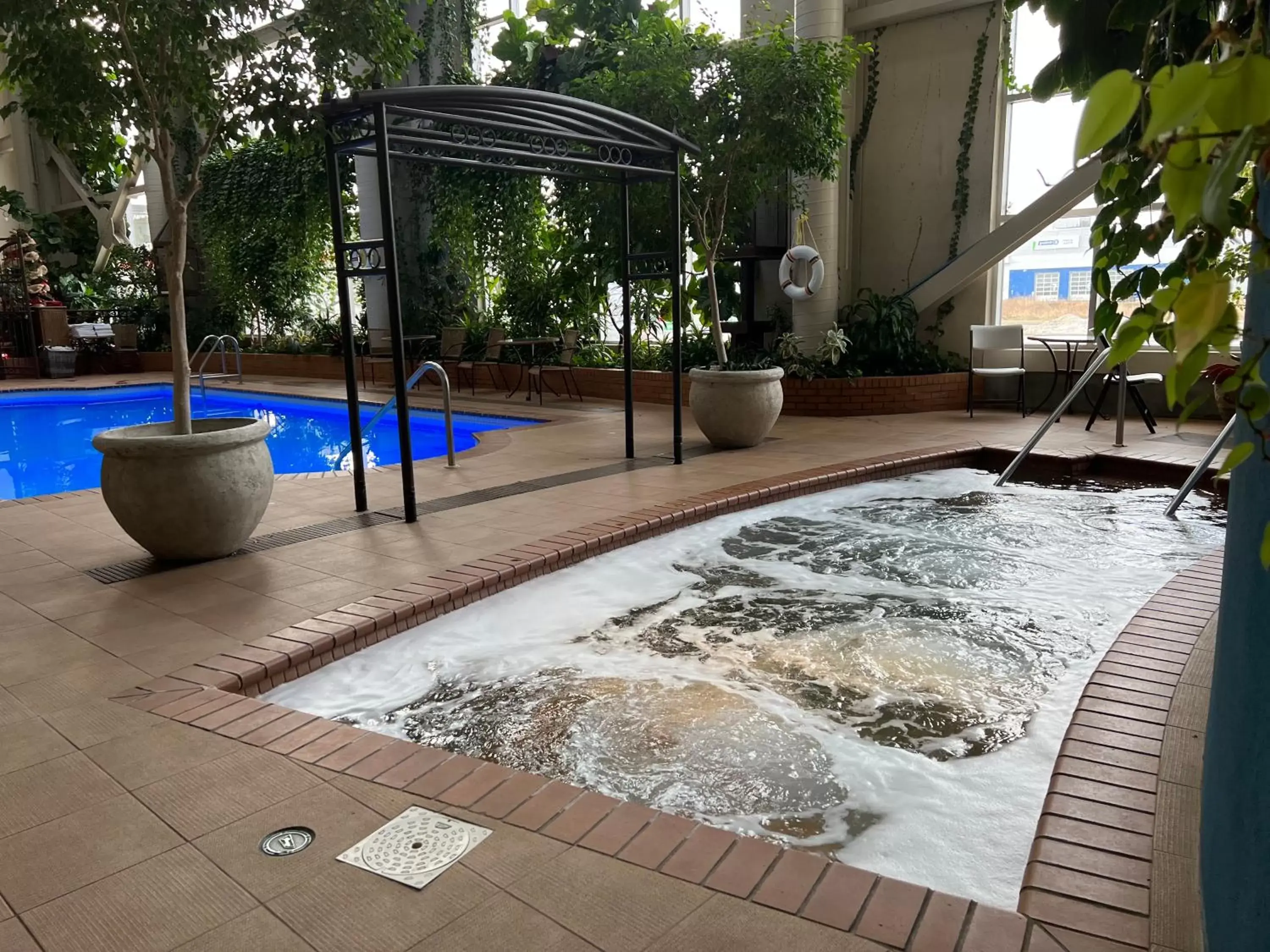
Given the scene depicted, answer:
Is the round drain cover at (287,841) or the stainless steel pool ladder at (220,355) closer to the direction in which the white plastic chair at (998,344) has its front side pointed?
the round drain cover

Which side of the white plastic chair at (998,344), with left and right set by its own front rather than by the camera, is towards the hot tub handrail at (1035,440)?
front

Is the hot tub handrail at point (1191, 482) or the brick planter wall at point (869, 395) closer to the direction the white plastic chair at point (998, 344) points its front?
the hot tub handrail

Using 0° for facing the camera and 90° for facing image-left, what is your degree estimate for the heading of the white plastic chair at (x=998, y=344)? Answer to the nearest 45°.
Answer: approximately 0°

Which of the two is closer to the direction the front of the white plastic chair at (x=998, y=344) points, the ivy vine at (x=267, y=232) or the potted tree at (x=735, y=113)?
the potted tree

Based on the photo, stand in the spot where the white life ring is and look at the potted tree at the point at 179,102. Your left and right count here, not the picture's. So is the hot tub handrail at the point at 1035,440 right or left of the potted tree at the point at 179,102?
left

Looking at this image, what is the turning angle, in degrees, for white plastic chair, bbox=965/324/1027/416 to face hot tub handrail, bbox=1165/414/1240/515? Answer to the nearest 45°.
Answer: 0° — it already faces it

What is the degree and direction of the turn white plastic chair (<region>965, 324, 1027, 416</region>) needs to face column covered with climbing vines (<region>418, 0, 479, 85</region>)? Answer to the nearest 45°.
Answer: approximately 90° to its right

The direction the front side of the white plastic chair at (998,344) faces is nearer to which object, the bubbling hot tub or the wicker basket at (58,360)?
the bubbling hot tub

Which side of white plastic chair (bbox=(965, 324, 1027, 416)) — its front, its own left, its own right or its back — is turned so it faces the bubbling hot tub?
front

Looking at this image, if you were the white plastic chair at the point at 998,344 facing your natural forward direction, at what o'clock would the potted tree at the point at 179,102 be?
The potted tree is roughly at 1 o'clock from the white plastic chair.

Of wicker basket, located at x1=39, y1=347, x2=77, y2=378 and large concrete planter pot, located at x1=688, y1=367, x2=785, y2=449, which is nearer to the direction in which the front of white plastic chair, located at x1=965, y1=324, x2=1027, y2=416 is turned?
the large concrete planter pot

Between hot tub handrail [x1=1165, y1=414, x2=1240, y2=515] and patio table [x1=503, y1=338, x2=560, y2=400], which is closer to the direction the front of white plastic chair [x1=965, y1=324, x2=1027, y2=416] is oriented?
the hot tub handrail

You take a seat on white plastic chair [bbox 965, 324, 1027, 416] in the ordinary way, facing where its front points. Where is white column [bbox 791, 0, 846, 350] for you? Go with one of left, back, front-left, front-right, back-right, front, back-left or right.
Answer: right
